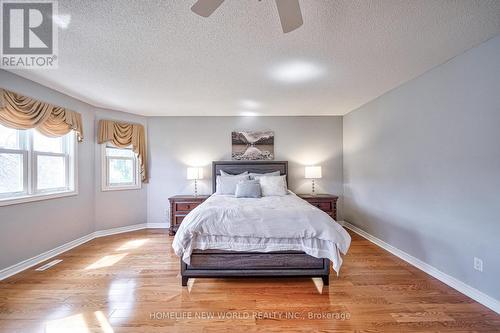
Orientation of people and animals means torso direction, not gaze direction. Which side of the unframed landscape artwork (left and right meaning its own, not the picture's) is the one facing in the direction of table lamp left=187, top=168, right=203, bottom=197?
right

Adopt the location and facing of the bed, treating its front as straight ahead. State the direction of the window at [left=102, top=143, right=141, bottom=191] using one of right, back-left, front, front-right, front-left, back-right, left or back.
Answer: back-right

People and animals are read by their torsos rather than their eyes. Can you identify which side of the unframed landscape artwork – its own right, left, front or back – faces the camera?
front

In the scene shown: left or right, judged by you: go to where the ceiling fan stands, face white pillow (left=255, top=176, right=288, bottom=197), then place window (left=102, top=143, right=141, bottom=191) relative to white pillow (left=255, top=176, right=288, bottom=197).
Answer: left

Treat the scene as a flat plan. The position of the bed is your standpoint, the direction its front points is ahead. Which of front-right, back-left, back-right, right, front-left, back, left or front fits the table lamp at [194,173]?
back-right

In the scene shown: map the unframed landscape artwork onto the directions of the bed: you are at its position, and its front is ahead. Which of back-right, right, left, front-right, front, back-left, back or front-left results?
back

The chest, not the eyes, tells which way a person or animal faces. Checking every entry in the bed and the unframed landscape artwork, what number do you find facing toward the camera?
2

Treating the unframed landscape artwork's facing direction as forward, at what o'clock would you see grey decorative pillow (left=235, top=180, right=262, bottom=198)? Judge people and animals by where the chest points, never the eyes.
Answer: The grey decorative pillow is roughly at 12 o'clock from the unframed landscape artwork.

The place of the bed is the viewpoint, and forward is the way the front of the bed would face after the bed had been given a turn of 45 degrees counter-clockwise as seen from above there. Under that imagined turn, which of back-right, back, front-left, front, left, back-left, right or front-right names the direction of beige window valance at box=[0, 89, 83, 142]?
back-right

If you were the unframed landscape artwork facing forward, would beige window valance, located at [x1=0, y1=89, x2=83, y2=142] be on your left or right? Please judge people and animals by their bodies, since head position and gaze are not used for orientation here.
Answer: on your right

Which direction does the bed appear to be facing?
toward the camera

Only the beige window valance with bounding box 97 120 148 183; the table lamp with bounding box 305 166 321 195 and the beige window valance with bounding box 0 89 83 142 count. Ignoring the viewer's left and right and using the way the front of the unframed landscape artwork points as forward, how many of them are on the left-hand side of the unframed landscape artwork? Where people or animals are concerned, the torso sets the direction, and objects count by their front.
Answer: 1

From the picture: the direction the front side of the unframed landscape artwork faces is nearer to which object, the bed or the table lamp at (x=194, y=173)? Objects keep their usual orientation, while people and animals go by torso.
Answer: the bed

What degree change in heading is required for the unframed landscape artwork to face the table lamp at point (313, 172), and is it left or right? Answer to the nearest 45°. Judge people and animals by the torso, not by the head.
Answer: approximately 90° to its left
